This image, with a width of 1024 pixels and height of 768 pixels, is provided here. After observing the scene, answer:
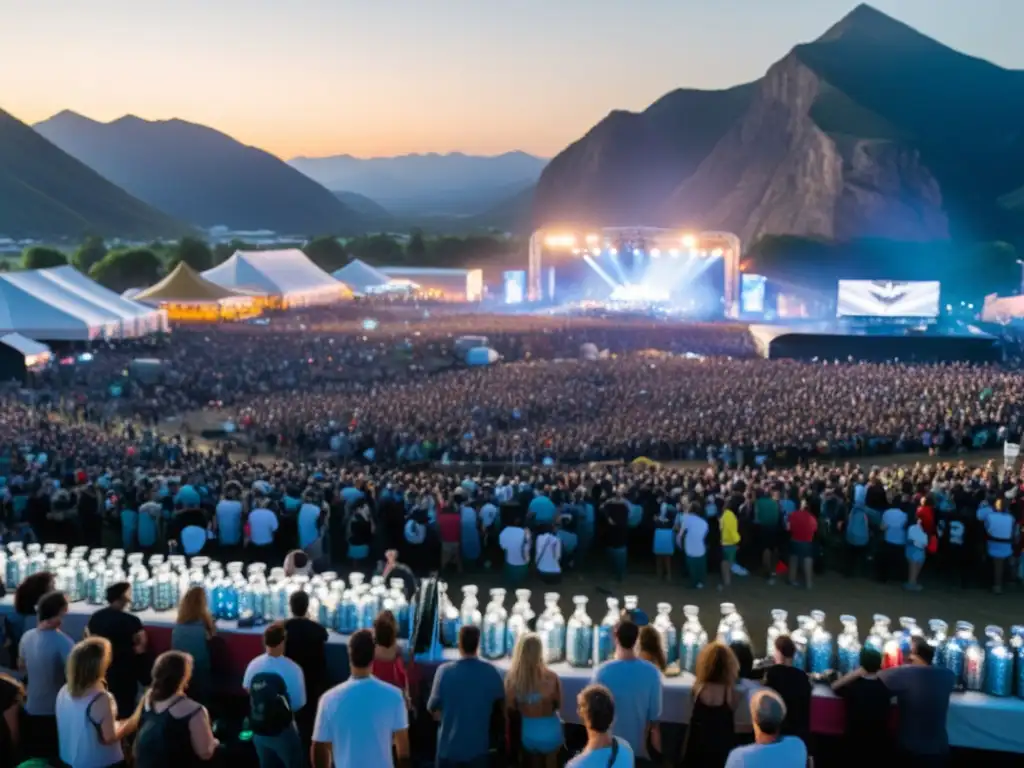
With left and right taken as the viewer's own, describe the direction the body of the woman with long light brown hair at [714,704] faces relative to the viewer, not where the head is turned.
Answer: facing away from the viewer

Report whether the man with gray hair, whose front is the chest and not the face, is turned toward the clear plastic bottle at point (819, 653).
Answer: yes

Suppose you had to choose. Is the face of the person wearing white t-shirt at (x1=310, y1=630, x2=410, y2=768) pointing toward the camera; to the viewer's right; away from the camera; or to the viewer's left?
away from the camera

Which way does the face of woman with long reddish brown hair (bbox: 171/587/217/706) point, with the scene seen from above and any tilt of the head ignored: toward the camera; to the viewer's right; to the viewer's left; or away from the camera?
away from the camera

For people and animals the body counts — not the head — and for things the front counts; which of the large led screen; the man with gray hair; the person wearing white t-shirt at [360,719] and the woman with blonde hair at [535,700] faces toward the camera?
the large led screen

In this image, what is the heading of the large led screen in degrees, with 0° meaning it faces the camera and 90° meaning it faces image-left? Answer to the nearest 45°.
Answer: approximately 0°

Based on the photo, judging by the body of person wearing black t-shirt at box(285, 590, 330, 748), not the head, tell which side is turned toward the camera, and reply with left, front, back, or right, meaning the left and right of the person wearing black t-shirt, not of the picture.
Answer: back

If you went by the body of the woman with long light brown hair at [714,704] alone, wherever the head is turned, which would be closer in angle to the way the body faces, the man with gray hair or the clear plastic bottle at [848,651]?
the clear plastic bottle

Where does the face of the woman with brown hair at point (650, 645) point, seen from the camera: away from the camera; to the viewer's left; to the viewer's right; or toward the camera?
away from the camera

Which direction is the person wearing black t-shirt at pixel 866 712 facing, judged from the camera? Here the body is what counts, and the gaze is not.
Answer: away from the camera

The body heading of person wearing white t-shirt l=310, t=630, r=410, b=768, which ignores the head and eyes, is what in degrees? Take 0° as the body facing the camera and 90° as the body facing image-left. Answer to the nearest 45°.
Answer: approximately 180°

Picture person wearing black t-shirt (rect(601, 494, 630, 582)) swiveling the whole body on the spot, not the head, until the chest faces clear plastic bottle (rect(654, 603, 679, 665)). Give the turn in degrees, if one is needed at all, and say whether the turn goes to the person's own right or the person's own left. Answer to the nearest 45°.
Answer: approximately 180°

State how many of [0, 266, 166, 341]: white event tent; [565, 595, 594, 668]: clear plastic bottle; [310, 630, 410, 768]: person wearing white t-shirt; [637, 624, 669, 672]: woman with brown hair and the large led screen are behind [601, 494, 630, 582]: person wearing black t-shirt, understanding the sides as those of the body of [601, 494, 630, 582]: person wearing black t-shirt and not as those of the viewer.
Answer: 3

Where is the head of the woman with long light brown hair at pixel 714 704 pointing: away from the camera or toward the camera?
away from the camera

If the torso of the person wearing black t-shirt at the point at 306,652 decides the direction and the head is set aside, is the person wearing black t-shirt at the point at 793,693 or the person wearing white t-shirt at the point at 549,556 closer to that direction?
the person wearing white t-shirt
